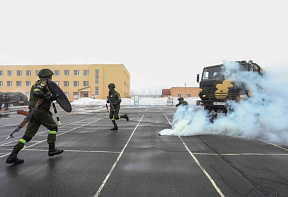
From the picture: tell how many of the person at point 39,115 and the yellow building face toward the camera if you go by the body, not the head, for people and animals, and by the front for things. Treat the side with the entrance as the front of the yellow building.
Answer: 1

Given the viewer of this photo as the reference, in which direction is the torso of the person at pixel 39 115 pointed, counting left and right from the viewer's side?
facing to the right of the viewer

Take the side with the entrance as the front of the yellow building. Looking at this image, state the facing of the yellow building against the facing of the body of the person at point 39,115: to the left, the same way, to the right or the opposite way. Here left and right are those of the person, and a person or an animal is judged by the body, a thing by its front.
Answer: to the right

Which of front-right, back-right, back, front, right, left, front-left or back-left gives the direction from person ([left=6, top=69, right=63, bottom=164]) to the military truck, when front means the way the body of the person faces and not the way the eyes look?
front

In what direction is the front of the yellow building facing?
toward the camera

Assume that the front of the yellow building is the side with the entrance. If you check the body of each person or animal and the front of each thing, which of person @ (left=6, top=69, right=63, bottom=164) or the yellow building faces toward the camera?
the yellow building

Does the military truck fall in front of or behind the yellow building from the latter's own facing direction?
in front

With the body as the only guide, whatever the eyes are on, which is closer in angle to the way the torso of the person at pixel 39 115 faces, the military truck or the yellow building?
the military truck

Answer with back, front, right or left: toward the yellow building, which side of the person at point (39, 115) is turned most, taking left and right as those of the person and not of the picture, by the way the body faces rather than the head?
left
